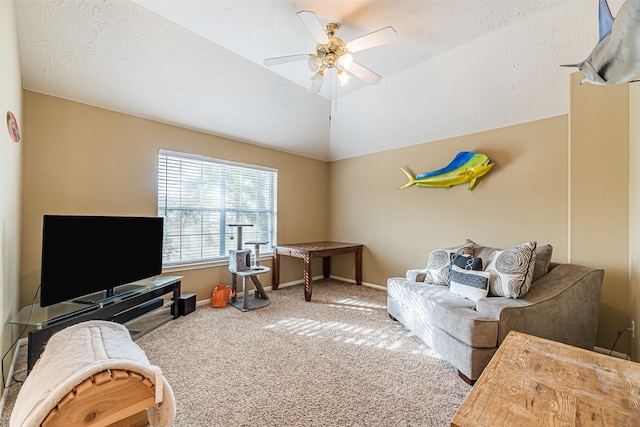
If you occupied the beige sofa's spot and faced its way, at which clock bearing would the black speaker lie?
The black speaker is roughly at 1 o'clock from the beige sofa.

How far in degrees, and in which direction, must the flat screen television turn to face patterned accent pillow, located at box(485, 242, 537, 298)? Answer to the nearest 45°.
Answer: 0° — it already faces it

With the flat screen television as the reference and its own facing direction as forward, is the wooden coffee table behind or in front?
in front

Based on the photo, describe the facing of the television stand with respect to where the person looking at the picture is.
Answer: facing the viewer and to the right of the viewer

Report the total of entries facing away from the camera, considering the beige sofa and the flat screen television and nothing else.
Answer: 0

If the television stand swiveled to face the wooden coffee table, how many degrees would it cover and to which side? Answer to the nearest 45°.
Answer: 0° — it already faces it

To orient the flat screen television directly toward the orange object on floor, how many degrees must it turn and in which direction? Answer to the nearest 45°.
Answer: approximately 90° to its left

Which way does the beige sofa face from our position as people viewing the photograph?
facing the viewer and to the left of the viewer

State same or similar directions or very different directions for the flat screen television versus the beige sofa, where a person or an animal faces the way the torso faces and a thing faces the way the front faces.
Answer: very different directions

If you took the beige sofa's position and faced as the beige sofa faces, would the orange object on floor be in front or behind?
in front
